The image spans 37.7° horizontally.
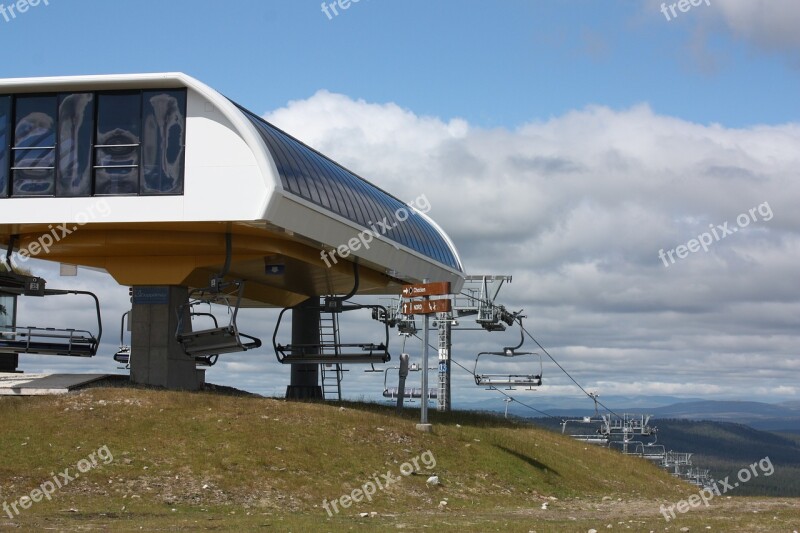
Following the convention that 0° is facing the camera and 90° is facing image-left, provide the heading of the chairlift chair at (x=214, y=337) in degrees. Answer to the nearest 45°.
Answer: approximately 225°

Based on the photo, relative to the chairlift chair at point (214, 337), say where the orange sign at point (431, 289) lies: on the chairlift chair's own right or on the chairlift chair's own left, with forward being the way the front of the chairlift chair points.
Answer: on the chairlift chair's own right

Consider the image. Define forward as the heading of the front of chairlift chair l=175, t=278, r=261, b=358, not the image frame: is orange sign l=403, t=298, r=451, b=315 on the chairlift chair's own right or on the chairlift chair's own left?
on the chairlift chair's own right
